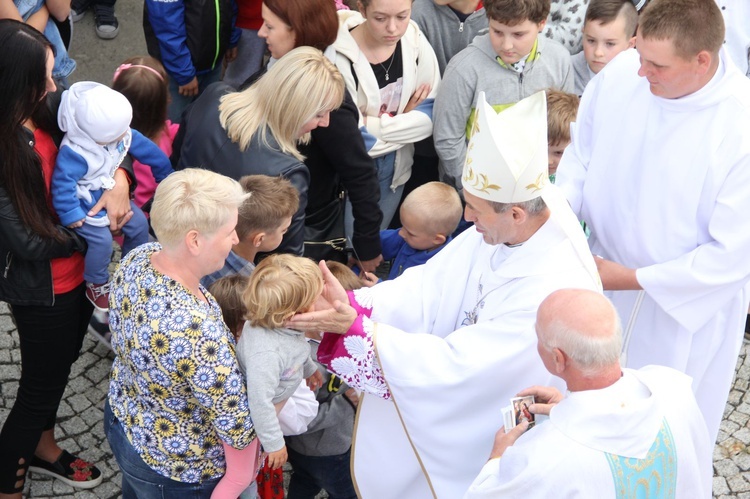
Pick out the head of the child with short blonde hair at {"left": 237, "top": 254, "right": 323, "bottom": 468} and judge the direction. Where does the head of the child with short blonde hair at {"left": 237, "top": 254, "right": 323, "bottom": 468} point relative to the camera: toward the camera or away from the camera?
away from the camera

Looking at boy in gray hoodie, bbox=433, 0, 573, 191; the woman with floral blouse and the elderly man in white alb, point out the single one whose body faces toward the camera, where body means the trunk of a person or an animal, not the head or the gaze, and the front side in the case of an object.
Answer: the boy in gray hoodie

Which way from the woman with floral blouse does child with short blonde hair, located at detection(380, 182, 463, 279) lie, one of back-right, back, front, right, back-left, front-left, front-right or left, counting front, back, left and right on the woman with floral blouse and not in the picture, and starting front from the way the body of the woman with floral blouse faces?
front

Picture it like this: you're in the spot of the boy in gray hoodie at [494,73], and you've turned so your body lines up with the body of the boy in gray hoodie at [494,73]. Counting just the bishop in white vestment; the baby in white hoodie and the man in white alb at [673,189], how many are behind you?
0

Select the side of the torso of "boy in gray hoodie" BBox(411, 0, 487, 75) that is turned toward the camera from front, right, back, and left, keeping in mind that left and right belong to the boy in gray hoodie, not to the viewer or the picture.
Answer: front

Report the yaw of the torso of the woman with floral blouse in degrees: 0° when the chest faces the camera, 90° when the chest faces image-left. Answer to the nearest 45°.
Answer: approximately 225°

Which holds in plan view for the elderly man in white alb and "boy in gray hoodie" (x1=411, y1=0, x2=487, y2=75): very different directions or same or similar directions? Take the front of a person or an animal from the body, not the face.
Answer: very different directions

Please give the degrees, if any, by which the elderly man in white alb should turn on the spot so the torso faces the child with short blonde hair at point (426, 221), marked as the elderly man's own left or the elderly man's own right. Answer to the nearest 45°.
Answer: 0° — they already face them

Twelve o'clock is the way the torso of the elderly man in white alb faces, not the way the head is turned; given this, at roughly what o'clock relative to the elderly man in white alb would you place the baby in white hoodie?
The baby in white hoodie is roughly at 11 o'clock from the elderly man in white alb.

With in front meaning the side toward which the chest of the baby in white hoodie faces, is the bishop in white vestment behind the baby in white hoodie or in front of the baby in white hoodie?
in front

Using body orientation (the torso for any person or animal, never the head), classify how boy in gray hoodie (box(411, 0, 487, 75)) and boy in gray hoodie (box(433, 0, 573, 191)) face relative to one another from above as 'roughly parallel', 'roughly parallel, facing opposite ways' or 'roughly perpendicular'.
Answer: roughly parallel

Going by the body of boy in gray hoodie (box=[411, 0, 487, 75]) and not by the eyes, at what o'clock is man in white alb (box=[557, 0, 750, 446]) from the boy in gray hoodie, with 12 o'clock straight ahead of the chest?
The man in white alb is roughly at 11 o'clock from the boy in gray hoodie.

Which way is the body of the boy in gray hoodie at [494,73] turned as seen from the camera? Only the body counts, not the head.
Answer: toward the camera

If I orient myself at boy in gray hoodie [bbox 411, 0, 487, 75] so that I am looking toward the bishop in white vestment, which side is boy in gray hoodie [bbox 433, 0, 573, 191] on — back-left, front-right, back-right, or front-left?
front-left

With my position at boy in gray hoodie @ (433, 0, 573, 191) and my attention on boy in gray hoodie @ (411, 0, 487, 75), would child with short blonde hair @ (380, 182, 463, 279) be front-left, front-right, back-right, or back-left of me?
back-left

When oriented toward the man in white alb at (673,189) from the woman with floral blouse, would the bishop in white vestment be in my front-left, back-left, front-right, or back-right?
front-right

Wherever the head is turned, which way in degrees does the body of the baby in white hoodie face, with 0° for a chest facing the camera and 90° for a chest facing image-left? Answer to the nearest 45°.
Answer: approximately 315°

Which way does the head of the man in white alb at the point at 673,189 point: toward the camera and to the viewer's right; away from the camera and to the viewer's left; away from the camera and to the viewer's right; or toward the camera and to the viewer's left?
toward the camera and to the viewer's left

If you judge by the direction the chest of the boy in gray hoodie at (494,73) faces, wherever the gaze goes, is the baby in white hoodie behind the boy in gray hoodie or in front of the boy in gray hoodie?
in front
